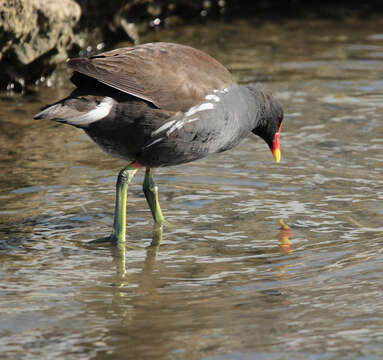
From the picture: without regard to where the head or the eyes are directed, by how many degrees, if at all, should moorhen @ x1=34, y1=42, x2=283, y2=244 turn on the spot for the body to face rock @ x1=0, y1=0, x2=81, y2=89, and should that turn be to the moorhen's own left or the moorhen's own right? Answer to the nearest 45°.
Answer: approximately 90° to the moorhen's own left

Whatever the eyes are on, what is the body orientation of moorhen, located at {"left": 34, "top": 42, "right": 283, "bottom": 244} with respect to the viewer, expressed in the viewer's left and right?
facing to the right of the viewer
